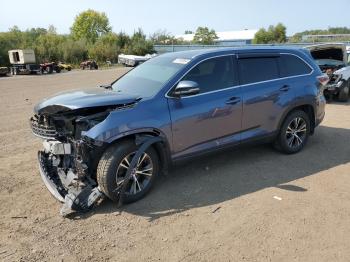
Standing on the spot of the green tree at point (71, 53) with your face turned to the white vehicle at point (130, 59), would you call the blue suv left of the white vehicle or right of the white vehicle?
right

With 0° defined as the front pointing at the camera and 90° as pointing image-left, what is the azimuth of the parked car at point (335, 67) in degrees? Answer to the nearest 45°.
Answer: approximately 45°

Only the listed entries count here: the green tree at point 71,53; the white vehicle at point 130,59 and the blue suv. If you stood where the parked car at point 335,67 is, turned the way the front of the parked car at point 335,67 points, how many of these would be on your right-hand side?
2

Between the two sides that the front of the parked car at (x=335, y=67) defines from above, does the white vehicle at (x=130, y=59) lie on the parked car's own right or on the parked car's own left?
on the parked car's own right

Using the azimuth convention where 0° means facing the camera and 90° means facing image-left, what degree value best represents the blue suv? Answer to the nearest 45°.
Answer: approximately 45°

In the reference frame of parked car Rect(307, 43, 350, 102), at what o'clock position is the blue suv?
The blue suv is roughly at 11 o'clock from the parked car.

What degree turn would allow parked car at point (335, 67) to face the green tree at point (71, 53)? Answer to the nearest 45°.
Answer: approximately 90° to its right

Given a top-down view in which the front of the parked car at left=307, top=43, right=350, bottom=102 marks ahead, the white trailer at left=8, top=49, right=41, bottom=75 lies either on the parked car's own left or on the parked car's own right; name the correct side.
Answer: on the parked car's own right

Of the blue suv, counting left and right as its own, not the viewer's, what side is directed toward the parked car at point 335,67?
back
